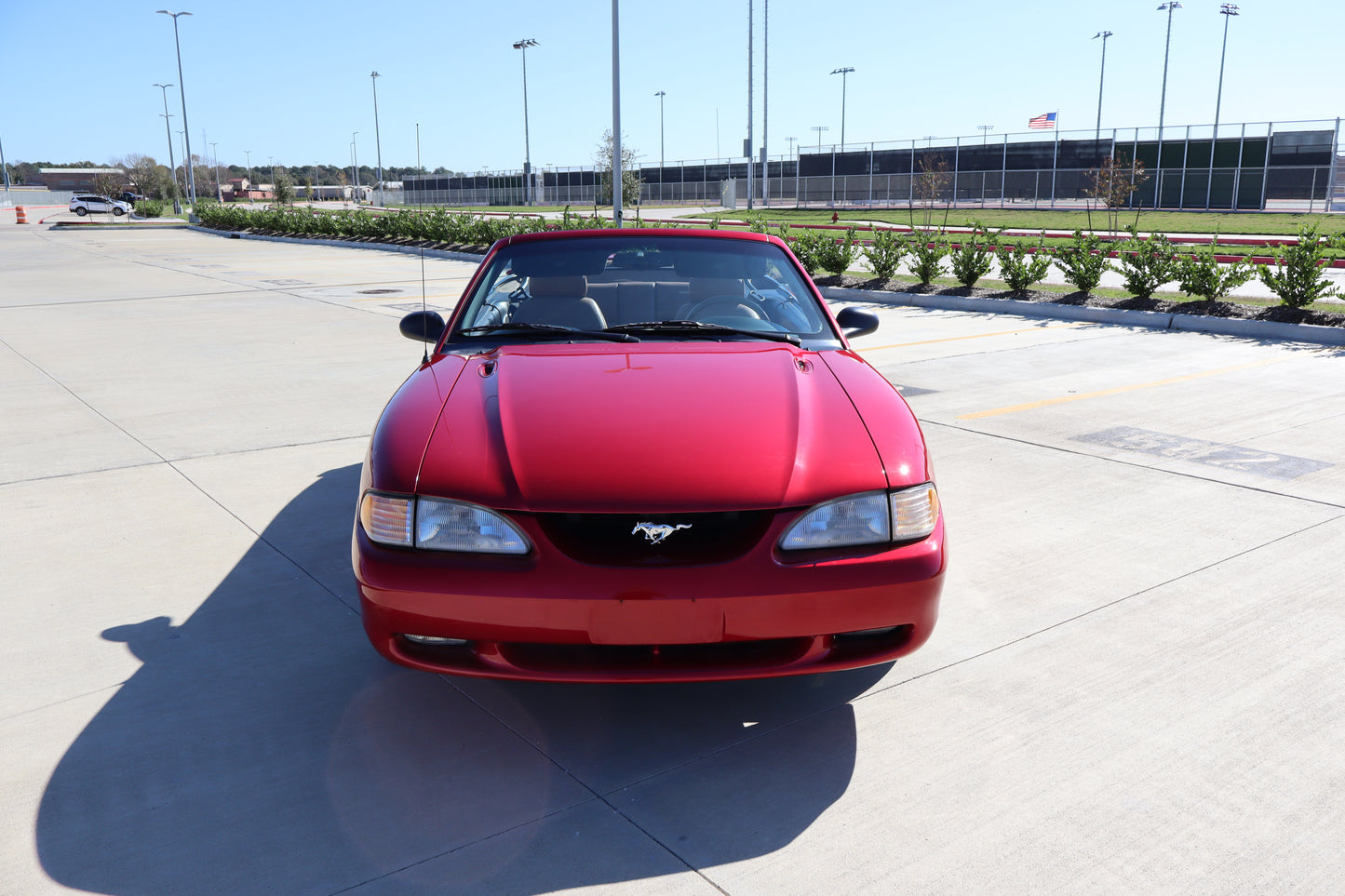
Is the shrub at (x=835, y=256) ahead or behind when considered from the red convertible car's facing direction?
behind

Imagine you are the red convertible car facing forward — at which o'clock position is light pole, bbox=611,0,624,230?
The light pole is roughly at 6 o'clock from the red convertible car.

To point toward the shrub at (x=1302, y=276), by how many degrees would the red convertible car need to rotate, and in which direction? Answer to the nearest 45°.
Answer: approximately 135° to its left

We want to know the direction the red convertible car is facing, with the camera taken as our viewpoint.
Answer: facing the viewer

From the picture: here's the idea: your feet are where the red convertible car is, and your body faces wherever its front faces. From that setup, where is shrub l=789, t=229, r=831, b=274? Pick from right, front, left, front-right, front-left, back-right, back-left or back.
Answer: back

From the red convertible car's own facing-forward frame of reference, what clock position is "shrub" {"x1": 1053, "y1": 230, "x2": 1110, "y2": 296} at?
The shrub is roughly at 7 o'clock from the red convertible car.

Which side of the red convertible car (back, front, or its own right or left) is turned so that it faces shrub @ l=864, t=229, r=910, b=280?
back

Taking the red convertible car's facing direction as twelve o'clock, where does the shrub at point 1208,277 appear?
The shrub is roughly at 7 o'clock from the red convertible car.

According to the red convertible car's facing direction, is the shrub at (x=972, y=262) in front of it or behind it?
behind

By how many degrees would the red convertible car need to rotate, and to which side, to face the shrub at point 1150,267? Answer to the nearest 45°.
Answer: approximately 135° to its left

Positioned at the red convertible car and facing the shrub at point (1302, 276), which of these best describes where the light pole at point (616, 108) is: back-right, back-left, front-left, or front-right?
front-left
